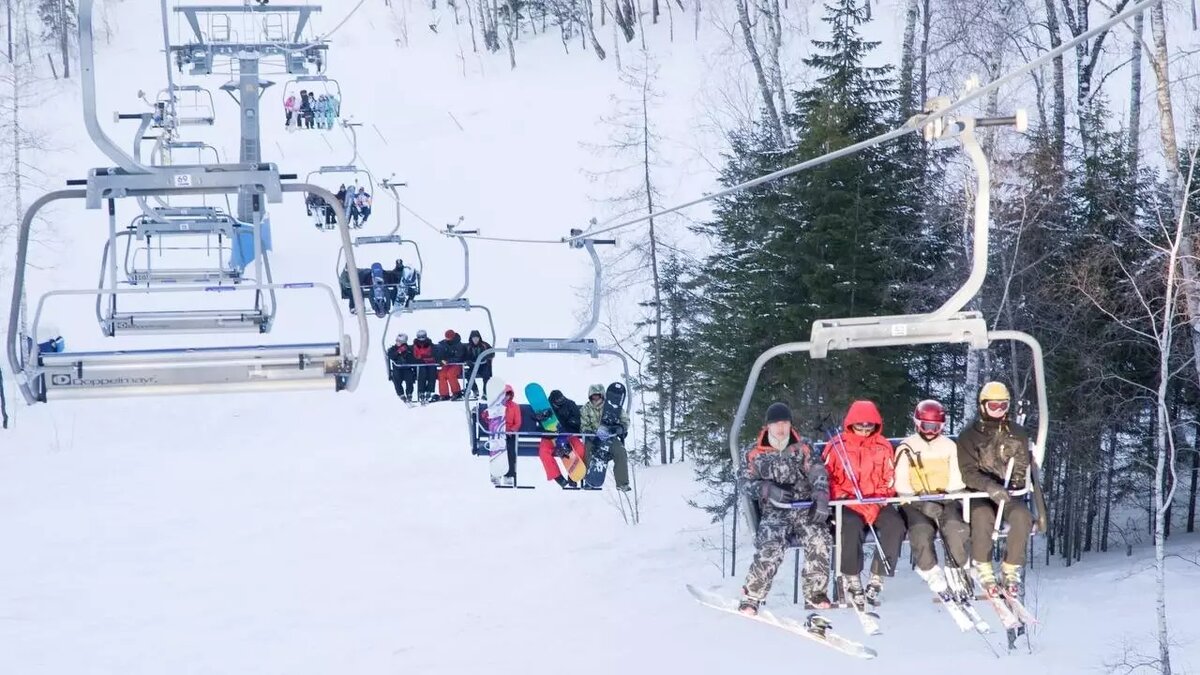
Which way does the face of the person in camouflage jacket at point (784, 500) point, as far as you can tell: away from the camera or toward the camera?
toward the camera

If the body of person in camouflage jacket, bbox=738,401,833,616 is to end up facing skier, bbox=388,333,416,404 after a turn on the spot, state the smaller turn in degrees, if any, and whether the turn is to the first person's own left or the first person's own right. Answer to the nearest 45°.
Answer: approximately 135° to the first person's own right

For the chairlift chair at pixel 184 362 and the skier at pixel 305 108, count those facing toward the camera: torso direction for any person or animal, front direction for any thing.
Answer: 1

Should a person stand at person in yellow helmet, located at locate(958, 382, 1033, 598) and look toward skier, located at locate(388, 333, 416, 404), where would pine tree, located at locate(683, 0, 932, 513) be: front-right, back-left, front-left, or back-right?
front-right

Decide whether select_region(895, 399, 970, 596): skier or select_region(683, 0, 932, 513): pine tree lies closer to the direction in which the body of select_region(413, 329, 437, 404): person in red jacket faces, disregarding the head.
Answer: the skier

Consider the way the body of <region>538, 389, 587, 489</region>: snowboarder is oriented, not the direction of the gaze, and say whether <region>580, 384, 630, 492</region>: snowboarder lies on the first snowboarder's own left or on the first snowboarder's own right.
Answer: on the first snowboarder's own left

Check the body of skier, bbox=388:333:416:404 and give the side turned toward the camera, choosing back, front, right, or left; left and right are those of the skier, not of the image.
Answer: front

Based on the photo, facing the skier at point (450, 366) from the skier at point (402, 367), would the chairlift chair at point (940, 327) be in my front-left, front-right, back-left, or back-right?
front-right

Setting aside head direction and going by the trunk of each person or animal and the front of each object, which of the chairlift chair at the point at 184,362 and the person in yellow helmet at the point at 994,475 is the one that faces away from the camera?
the chairlift chair

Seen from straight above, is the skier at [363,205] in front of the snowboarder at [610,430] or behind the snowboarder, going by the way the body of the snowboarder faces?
behind

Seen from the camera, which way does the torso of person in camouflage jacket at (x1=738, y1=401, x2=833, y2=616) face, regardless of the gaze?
toward the camera

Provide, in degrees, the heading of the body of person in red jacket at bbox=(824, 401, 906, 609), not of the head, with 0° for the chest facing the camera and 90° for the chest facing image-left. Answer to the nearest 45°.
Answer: approximately 0°

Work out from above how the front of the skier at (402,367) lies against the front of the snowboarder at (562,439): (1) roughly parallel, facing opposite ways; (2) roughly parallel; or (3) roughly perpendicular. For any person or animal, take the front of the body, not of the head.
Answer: roughly parallel

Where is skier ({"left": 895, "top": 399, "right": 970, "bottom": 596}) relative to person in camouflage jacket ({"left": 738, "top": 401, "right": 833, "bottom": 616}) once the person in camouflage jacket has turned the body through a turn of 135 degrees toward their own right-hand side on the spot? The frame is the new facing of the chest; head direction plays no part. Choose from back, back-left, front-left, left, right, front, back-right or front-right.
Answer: back-right
